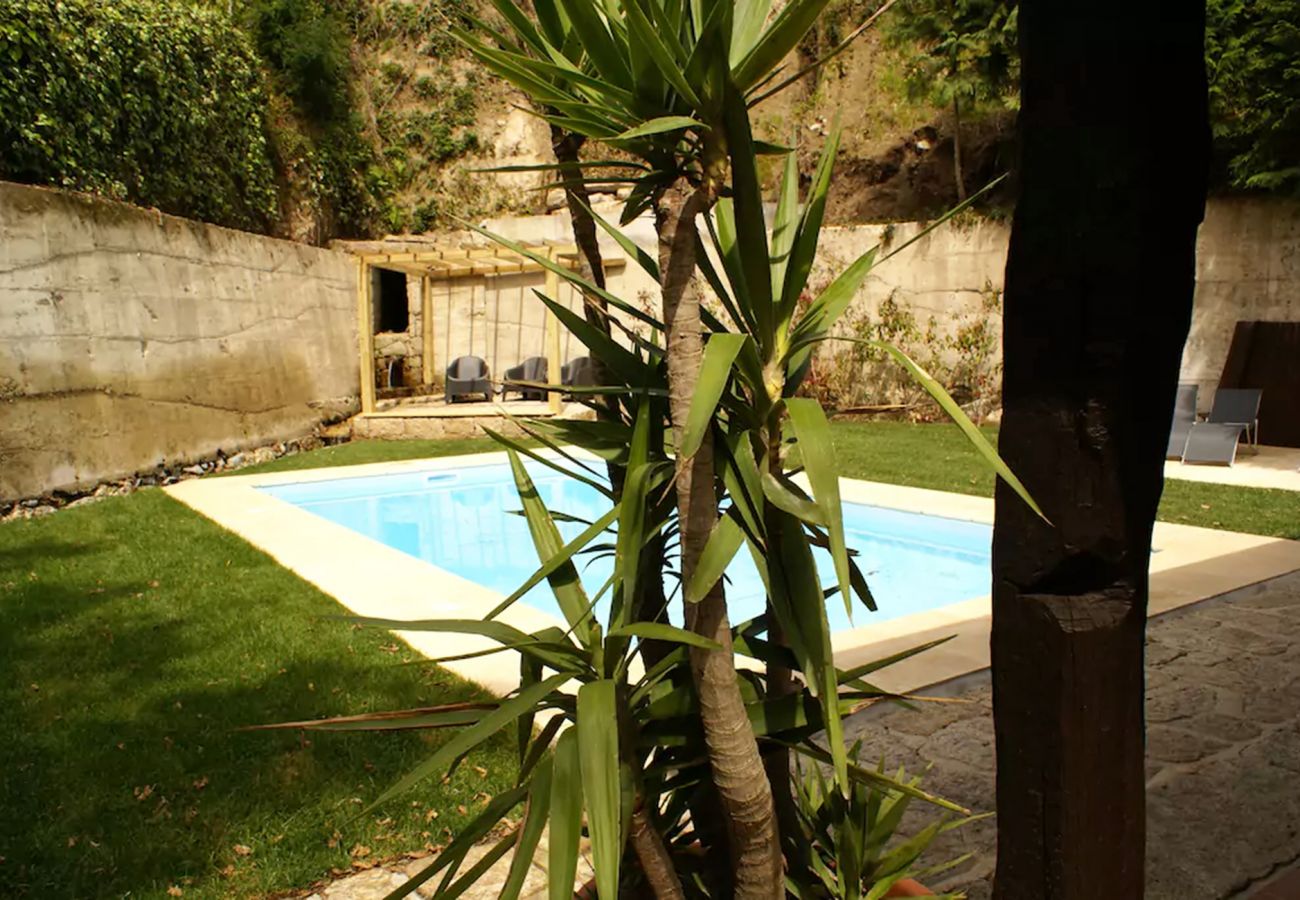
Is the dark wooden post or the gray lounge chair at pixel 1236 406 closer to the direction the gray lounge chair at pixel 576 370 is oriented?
the dark wooden post

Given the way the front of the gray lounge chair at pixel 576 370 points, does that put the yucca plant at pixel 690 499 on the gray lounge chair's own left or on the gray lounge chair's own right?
on the gray lounge chair's own left

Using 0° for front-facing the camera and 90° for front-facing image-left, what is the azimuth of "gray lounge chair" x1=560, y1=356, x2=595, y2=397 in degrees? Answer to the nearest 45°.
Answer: approximately 45°

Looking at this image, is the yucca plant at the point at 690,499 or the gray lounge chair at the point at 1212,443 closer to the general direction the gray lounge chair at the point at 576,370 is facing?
the yucca plant

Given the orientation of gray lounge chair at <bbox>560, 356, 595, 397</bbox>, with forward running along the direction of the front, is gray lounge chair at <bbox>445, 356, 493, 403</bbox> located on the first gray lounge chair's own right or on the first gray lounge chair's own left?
on the first gray lounge chair's own right

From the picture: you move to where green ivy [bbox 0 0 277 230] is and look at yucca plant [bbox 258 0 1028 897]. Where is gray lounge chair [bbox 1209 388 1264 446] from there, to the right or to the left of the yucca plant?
left

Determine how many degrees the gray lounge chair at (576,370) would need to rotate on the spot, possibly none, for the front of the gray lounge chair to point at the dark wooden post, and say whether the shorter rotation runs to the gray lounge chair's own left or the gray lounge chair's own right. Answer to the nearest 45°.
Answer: approximately 45° to the gray lounge chair's own left

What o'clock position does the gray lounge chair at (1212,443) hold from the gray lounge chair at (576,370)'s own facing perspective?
the gray lounge chair at (1212,443) is roughly at 9 o'clock from the gray lounge chair at (576,370).

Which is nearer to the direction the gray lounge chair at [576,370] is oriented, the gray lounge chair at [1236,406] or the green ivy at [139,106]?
the green ivy

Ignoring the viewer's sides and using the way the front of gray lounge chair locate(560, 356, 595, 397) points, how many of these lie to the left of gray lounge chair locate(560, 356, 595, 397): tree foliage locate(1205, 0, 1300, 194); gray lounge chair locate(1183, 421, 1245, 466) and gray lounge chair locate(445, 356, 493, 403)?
2

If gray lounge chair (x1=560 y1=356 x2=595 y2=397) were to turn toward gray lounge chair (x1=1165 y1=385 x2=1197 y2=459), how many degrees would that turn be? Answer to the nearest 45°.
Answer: approximately 90° to its left
